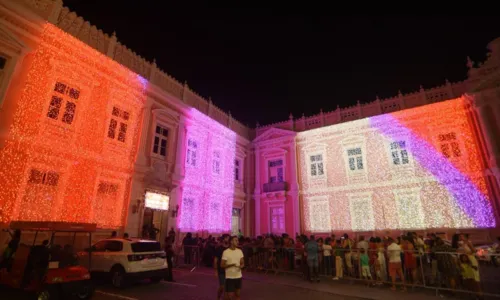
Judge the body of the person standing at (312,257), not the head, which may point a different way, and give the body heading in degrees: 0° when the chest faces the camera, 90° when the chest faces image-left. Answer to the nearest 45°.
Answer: approximately 180°

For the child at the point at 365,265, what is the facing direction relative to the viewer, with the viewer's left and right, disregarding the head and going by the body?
facing away from the viewer

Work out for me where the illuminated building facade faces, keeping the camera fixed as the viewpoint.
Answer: facing the viewer

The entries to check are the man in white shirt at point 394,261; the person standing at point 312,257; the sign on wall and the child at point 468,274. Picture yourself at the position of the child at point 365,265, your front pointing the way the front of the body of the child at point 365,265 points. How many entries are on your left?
2

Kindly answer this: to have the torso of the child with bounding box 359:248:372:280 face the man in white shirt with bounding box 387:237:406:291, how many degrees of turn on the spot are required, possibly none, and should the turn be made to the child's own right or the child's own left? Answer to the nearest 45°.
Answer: approximately 135° to the child's own right

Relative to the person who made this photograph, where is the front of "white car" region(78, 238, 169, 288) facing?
facing away from the viewer and to the left of the viewer

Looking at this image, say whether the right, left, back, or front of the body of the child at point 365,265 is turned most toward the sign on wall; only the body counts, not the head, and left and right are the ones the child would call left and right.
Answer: left

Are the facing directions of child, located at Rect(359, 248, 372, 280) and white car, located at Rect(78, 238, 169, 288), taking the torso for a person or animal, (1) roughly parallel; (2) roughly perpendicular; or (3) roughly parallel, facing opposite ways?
roughly perpendicular

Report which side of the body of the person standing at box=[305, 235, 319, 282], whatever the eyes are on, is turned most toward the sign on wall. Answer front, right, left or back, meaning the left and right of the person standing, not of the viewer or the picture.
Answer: left

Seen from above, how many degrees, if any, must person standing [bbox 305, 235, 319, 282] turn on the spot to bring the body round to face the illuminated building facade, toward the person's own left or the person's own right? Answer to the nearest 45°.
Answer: approximately 45° to the person's own left

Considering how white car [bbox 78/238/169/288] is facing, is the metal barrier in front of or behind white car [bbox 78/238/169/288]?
behind

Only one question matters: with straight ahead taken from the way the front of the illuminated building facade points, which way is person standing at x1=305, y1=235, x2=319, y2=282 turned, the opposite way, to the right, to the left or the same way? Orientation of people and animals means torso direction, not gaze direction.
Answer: the opposite way

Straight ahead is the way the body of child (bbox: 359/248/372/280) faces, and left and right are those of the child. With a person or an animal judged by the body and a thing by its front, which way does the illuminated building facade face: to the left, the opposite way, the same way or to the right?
the opposite way

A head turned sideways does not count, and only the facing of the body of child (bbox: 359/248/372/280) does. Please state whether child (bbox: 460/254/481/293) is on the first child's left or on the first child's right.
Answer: on the first child's right

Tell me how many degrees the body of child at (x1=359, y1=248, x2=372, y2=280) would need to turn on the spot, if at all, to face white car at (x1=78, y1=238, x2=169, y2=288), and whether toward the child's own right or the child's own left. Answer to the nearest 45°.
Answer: approximately 135° to the child's own left

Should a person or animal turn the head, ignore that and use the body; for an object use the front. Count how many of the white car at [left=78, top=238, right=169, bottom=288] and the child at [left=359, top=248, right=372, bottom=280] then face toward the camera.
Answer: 0
